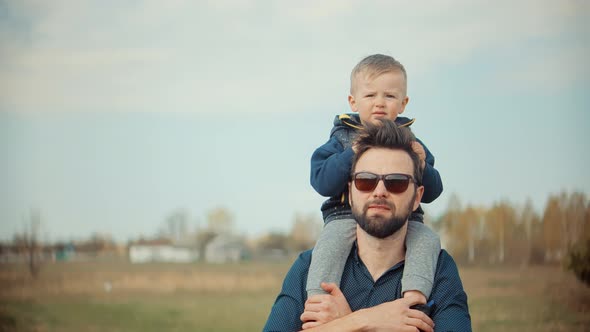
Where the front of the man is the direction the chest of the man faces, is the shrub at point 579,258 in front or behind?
behind

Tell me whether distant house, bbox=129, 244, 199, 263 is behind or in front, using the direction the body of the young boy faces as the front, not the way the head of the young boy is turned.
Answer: behind

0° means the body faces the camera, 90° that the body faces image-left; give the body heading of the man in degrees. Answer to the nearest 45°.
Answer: approximately 0°

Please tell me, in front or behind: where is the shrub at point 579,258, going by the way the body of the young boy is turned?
behind

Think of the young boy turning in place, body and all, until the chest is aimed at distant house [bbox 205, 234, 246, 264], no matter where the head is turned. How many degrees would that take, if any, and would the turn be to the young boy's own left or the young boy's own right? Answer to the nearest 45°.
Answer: approximately 180°

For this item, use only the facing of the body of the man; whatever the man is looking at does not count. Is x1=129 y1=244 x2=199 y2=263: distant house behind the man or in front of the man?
behind

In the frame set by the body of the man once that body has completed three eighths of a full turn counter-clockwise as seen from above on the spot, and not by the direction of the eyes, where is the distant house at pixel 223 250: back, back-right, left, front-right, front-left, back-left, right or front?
front-left
